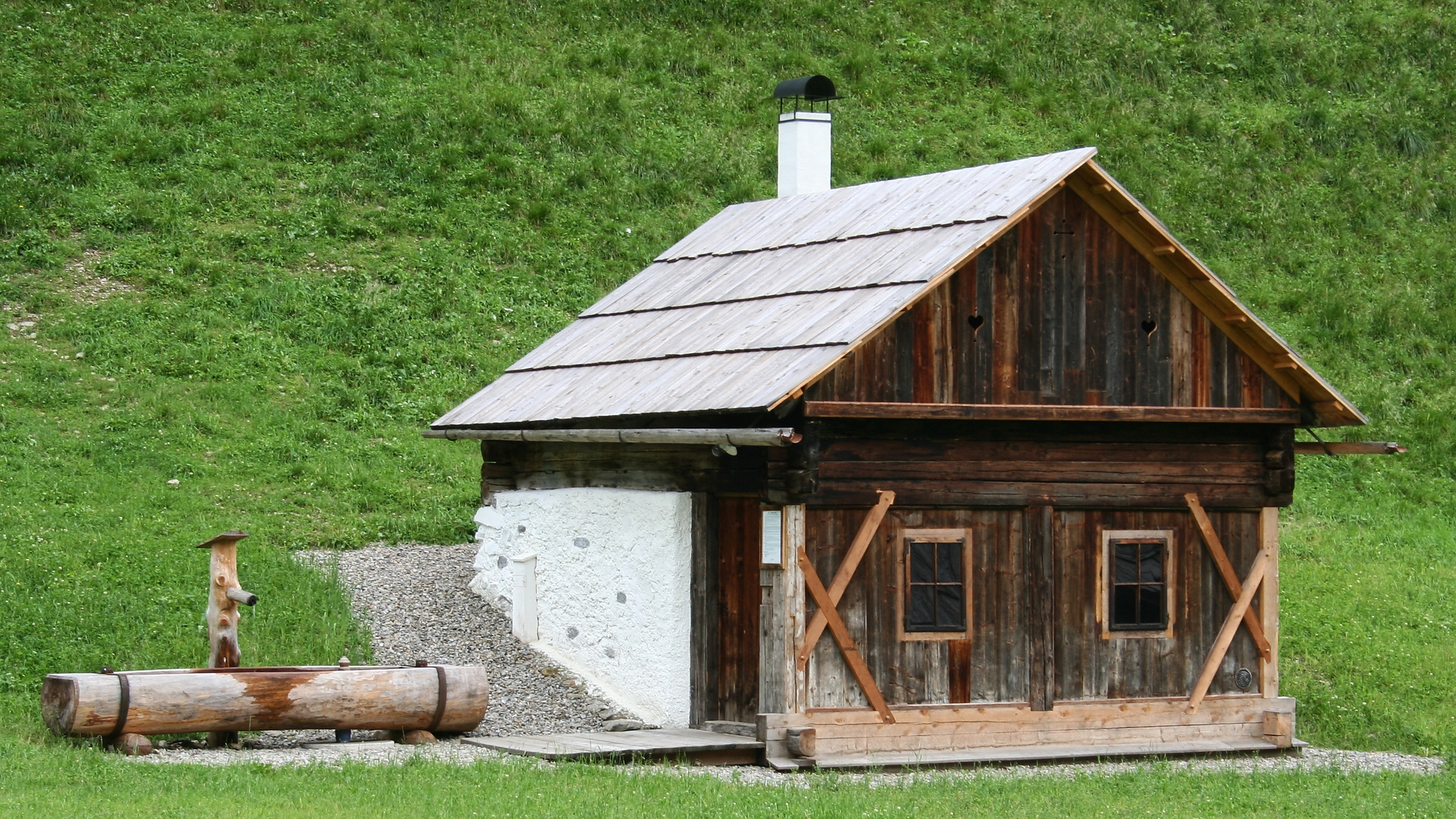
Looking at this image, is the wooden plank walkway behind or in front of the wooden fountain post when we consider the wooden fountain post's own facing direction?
in front

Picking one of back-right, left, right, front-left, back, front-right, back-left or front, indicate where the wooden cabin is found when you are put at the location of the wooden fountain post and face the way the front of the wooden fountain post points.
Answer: front-left

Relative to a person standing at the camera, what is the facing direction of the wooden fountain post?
facing the viewer and to the right of the viewer
